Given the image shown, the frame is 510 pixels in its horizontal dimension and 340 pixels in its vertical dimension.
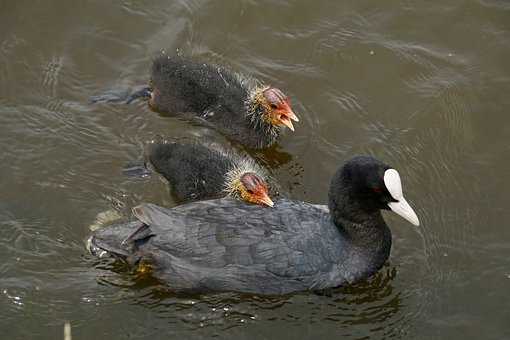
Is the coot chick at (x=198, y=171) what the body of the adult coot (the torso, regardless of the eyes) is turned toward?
no

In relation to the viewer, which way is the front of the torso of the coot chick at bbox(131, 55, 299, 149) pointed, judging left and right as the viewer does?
facing the viewer and to the right of the viewer

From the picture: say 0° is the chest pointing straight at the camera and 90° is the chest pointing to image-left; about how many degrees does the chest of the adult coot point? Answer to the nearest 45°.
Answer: approximately 270°

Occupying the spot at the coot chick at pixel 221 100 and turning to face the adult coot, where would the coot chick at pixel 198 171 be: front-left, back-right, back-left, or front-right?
front-right

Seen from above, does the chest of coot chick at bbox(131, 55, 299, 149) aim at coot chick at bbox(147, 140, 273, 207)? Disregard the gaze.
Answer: no

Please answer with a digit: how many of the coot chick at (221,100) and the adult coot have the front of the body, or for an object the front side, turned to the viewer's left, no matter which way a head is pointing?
0

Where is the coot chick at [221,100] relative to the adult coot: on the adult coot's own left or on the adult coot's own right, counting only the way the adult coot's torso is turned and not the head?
on the adult coot's own left

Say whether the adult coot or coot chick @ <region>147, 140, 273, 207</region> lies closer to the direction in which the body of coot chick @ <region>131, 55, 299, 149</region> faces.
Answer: the adult coot
